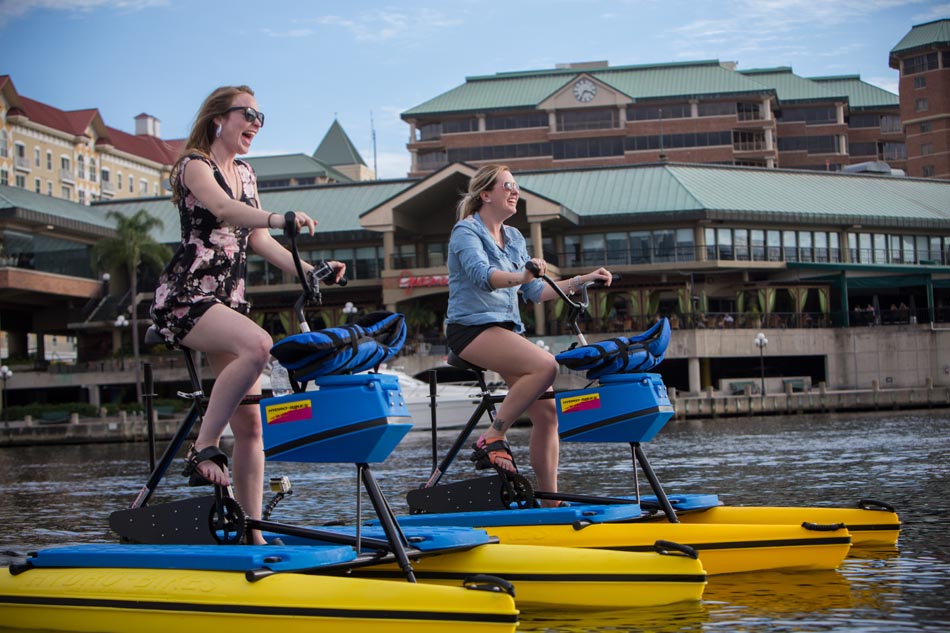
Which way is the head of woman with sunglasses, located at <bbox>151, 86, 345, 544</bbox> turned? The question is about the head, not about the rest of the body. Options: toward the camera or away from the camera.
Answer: toward the camera

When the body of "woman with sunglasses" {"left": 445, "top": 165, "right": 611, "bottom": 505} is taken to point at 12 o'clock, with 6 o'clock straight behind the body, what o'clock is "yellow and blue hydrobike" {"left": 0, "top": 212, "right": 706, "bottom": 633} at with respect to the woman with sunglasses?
The yellow and blue hydrobike is roughly at 4 o'clock from the woman with sunglasses.

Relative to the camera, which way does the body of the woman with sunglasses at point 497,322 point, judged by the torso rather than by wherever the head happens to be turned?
to the viewer's right

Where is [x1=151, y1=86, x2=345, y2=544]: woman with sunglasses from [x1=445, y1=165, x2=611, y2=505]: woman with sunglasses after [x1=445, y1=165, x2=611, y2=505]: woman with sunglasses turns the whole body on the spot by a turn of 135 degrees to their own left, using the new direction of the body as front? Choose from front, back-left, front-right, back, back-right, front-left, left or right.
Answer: left
